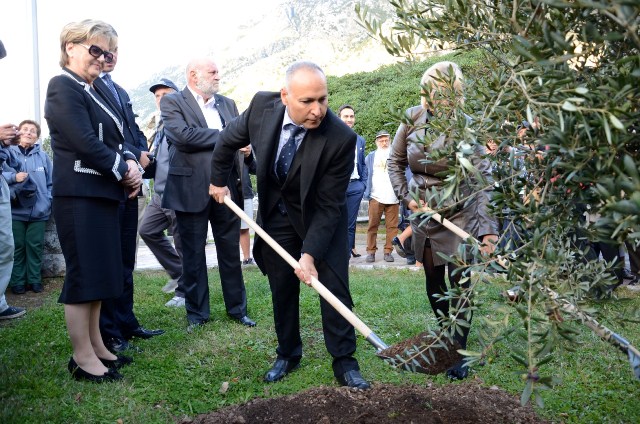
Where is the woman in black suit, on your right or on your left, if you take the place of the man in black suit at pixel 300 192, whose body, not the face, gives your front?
on your right

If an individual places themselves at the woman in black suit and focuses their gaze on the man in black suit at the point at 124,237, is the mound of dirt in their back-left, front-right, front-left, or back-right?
back-right

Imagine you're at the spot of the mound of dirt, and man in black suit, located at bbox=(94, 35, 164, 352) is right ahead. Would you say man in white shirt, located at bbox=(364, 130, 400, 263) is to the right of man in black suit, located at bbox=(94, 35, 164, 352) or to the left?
right

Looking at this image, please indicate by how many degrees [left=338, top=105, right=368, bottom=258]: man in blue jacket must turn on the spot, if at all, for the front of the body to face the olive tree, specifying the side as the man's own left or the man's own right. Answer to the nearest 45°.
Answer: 0° — they already face it

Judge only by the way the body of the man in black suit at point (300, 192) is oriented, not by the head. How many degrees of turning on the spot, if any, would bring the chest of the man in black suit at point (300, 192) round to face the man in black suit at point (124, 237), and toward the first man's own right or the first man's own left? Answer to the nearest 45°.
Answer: approximately 135° to the first man's own right

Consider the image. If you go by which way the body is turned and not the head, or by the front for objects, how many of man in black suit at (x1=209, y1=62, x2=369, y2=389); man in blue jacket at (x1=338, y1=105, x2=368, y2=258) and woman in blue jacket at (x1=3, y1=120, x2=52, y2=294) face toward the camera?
3

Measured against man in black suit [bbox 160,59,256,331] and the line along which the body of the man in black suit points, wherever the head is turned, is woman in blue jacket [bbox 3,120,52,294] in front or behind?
behind

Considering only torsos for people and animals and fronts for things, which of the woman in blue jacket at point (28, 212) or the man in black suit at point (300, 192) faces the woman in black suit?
the woman in blue jacket

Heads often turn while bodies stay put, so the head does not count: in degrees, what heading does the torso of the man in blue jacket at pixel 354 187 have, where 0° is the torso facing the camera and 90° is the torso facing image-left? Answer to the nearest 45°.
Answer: approximately 0°
